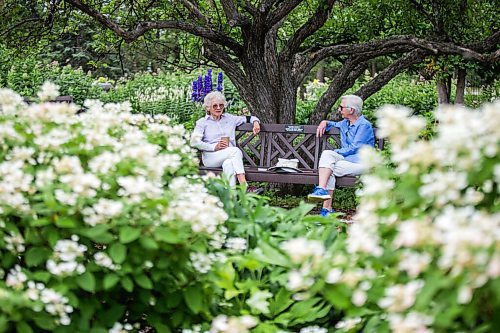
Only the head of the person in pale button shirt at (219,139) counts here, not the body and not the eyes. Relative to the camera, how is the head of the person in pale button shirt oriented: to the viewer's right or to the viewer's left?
to the viewer's right

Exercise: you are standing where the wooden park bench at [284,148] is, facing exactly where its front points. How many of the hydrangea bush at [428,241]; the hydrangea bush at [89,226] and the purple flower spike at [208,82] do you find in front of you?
2

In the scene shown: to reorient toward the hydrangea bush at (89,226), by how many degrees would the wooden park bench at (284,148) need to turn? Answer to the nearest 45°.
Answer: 0° — it already faces it

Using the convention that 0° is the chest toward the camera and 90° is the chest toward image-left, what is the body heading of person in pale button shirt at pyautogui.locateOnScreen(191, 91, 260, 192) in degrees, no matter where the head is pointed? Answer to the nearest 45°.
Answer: approximately 315°

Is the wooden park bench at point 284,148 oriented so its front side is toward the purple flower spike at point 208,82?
no

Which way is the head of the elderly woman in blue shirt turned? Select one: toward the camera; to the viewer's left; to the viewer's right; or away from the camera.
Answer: to the viewer's left

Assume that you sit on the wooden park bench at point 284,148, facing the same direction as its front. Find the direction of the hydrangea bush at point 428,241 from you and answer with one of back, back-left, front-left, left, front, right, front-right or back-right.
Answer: front

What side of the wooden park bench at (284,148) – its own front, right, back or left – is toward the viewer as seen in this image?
front

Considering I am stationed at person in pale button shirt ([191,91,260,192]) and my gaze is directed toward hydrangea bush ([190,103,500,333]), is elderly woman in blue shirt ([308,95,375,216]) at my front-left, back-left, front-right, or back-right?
front-left

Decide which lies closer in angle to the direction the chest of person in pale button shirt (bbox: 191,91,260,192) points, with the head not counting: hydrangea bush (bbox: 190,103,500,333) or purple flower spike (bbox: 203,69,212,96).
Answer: the hydrangea bush

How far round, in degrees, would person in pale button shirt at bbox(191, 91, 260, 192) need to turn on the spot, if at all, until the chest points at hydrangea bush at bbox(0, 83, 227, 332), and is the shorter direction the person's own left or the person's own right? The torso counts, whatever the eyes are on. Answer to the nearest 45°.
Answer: approximately 45° to the person's own right

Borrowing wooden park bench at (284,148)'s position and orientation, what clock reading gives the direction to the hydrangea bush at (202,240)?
The hydrangea bush is roughly at 12 o'clock from the wooden park bench.
